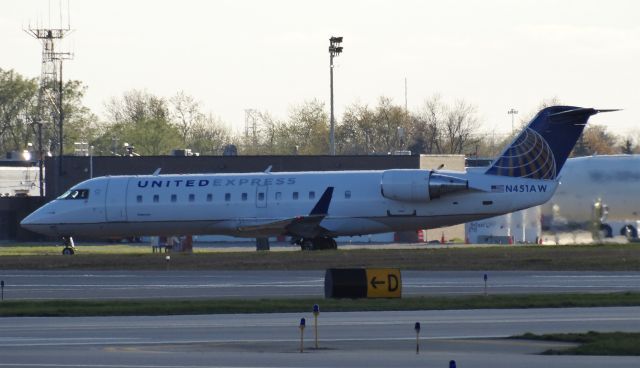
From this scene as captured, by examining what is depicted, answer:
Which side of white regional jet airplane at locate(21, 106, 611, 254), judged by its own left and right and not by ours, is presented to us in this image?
left
